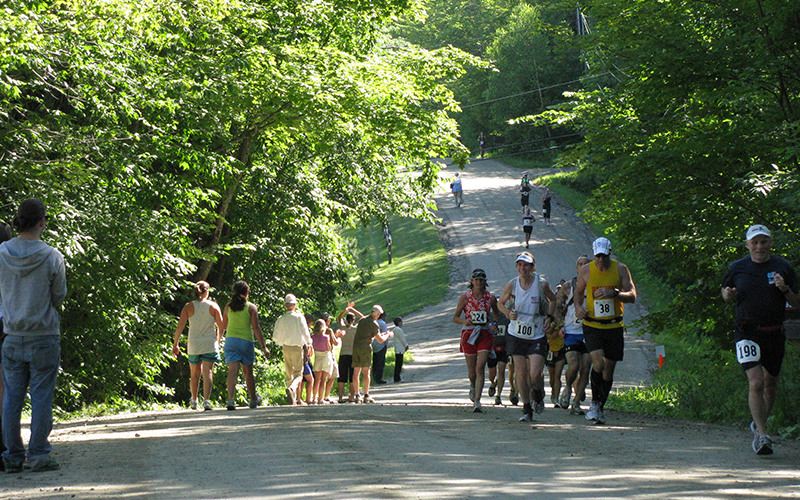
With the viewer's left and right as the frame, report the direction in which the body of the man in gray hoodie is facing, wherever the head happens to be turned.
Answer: facing away from the viewer and to the right of the viewer

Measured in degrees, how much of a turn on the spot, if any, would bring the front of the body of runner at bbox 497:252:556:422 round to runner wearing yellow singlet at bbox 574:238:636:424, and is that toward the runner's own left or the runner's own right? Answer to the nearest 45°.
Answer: approximately 90° to the runner's own left

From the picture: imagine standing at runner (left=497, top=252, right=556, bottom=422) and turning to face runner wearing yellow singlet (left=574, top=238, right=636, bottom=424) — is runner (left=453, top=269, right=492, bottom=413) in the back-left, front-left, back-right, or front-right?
back-left

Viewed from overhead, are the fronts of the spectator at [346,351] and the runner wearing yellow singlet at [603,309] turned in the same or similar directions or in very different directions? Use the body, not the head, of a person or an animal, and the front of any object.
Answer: very different directions

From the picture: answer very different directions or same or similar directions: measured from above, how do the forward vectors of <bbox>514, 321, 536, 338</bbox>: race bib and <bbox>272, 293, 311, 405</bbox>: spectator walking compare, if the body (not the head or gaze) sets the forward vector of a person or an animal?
very different directions

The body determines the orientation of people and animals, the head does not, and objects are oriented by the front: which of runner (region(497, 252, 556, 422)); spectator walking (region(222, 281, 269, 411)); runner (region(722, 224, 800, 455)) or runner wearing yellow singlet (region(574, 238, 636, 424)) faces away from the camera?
the spectator walking

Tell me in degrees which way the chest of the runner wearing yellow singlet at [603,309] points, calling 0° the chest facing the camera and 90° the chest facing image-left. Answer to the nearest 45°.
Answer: approximately 0°

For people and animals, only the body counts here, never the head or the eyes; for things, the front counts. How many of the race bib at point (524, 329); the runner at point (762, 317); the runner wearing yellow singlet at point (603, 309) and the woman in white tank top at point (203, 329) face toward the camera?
3

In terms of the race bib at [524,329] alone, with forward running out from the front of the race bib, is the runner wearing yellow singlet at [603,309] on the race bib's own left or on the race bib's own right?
on the race bib's own left

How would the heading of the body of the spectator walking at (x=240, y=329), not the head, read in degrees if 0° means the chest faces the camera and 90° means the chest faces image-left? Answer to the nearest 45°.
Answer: approximately 180°

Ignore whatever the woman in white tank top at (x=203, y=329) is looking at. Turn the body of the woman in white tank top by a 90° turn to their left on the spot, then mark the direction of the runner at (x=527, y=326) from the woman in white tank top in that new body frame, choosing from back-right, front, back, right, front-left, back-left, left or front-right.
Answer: back-left

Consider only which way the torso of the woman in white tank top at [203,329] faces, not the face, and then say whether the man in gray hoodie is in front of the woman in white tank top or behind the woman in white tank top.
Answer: behind

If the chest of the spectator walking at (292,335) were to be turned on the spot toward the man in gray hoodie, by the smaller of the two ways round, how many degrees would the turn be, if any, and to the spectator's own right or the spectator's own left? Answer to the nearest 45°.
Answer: approximately 180°

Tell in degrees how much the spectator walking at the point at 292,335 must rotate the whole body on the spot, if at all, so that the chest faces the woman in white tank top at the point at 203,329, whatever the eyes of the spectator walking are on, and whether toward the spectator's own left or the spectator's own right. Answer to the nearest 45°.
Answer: approximately 135° to the spectator's own left

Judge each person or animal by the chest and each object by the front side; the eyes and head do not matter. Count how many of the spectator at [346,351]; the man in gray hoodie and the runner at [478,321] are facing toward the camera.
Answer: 1
